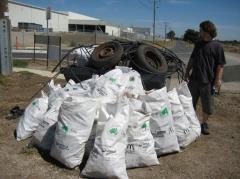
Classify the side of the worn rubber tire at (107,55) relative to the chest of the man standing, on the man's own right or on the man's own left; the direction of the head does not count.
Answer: on the man's own right

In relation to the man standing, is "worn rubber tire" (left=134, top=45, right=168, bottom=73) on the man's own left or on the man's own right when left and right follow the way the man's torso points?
on the man's own right

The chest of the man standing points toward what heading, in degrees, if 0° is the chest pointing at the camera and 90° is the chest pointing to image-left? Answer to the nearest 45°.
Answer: approximately 45°

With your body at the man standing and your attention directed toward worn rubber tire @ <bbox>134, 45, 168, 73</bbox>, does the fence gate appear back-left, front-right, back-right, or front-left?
front-right

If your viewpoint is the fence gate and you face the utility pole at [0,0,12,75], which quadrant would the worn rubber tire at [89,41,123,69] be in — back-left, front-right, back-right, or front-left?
front-left

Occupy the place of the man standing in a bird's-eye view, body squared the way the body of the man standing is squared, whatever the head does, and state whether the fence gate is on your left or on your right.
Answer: on your right

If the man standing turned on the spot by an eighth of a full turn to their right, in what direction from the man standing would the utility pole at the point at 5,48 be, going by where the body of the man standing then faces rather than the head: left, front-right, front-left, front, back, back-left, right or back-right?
front-right

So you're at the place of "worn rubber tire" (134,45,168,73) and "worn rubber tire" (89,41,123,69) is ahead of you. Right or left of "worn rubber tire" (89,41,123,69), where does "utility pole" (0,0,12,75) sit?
right
